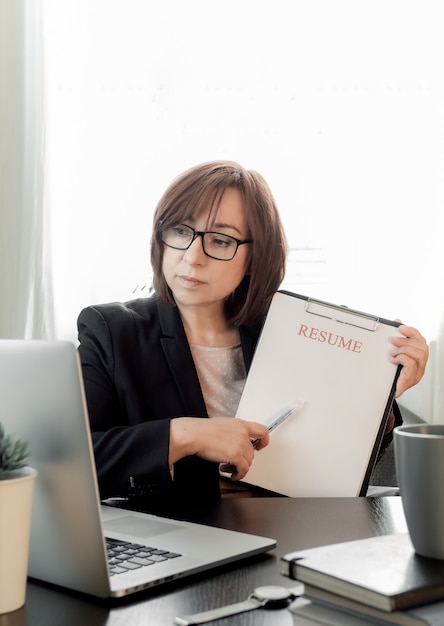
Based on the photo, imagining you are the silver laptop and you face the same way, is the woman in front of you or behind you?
in front

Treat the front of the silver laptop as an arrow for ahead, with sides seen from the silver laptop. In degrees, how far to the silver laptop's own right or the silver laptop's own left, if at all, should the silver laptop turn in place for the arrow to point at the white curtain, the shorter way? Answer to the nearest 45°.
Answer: approximately 45° to the silver laptop's own left

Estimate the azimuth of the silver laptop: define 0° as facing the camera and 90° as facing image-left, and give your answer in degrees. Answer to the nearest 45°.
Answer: approximately 225°

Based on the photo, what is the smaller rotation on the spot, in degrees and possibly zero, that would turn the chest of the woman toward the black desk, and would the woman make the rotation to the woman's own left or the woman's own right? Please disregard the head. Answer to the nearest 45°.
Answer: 0° — they already face it

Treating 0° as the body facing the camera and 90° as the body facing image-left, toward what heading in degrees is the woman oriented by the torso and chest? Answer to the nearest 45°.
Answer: approximately 0°

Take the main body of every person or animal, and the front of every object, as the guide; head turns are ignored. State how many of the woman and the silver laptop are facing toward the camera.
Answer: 1

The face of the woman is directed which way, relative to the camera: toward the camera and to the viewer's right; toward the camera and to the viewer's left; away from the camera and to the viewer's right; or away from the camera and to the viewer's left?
toward the camera and to the viewer's left

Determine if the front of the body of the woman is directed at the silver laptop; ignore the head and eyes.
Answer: yes

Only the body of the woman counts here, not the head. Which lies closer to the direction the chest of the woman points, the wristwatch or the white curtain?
the wristwatch

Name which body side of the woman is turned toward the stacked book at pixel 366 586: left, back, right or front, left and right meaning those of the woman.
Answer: front
